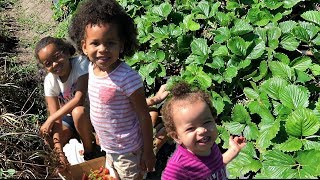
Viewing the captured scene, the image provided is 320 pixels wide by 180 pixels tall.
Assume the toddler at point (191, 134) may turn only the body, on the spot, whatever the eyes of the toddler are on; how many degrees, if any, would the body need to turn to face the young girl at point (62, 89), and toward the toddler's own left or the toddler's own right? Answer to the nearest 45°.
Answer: approximately 180°

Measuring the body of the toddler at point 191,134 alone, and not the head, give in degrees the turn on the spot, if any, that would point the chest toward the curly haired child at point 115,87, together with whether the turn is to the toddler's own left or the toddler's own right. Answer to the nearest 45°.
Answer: approximately 180°

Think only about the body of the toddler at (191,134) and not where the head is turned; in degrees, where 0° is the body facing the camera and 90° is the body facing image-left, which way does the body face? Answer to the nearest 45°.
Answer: approximately 315°

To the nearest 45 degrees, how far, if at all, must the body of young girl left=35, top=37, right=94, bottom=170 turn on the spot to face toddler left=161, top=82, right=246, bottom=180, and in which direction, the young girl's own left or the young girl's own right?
0° — they already face them

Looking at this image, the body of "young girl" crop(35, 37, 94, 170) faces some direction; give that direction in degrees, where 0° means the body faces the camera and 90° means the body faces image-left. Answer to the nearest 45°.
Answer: approximately 0°
